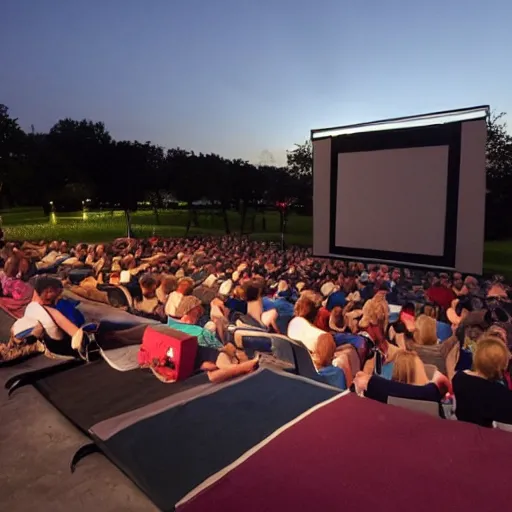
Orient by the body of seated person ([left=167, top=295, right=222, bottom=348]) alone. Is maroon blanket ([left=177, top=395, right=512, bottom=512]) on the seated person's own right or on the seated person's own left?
on the seated person's own right

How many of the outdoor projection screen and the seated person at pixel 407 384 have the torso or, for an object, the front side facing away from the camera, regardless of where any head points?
1

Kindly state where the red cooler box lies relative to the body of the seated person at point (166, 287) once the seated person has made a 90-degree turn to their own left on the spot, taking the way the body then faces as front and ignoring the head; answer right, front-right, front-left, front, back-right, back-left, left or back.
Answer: back-left

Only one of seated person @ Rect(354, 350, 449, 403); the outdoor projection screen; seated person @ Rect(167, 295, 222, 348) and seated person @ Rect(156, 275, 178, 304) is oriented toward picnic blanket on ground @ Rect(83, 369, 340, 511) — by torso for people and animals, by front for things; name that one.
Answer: the outdoor projection screen

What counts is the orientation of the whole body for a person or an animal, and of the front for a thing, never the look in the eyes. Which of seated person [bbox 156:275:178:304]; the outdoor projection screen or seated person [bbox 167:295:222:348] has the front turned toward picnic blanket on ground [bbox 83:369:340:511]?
the outdoor projection screen

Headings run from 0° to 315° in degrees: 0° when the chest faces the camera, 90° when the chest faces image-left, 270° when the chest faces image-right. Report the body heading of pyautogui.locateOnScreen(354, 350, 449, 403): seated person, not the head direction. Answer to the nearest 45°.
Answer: approximately 180°

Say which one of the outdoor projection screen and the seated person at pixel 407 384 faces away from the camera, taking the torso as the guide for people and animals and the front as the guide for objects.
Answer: the seated person

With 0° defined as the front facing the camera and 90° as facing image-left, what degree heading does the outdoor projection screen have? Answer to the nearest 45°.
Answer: approximately 45°

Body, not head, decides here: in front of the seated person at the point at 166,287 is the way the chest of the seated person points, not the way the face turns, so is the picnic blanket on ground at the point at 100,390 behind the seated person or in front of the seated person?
behind

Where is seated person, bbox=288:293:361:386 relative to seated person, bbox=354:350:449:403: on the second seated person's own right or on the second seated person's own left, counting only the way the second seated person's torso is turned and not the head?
on the second seated person's own left

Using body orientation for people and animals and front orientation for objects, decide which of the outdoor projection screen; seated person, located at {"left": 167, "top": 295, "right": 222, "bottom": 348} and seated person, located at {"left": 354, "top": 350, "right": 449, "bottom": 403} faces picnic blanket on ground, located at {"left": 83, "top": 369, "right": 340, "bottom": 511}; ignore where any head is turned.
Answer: the outdoor projection screen

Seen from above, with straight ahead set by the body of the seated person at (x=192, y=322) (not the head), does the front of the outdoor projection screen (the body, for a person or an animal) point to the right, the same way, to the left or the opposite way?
the opposite way
